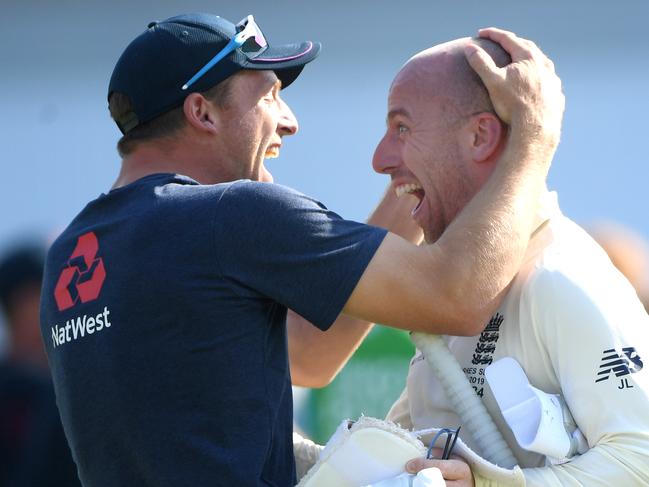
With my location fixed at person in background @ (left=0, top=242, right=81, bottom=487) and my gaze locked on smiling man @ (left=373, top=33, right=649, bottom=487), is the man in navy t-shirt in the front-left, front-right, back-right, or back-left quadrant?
front-right

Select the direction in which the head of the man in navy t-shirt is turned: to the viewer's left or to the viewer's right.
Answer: to the viewer's right

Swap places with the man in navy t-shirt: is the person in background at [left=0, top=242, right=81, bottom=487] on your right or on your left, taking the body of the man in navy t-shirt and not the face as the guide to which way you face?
on your left

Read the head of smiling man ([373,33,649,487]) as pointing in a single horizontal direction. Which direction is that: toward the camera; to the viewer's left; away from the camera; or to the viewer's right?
to the viewer's left

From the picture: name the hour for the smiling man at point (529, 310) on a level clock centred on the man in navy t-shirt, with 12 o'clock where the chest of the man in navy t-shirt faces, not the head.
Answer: The smiling man is roughly at 1 o'clock from the man in navy t-shirt.

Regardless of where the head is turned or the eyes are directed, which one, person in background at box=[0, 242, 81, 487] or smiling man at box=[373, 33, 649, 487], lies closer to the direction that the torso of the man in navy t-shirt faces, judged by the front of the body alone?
the smiling man

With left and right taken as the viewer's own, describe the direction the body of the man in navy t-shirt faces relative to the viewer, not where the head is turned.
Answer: facing away from the viewer and to the right of the viewer
